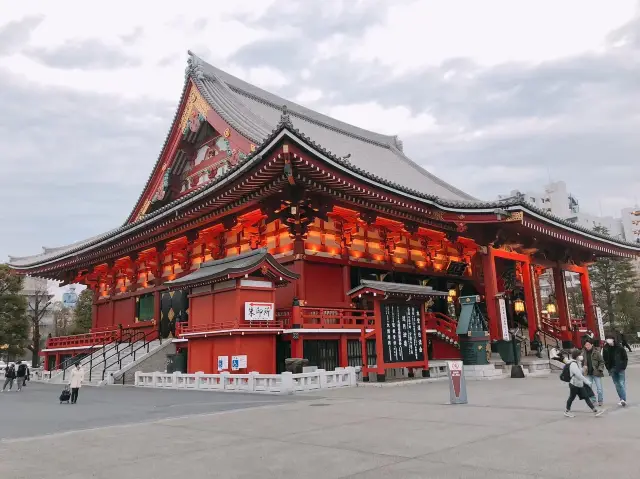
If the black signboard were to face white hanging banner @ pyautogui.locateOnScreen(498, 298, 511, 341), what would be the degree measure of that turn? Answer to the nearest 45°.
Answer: approximately 135° to its left

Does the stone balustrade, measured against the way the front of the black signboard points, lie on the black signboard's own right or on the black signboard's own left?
on the black signboard's own right

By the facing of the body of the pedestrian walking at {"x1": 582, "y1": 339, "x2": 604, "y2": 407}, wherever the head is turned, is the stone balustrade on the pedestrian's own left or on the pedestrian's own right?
on the pedestrian's own right

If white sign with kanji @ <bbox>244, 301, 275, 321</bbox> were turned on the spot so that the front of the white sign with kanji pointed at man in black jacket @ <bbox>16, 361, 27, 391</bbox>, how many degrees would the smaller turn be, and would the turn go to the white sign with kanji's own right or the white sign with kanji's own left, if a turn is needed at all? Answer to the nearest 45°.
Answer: approximately 135° to the white sign with kanji's own right

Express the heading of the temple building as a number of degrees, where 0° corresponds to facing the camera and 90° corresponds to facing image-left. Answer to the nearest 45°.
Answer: approximately 315°

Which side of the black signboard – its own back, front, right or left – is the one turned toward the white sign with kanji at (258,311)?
right

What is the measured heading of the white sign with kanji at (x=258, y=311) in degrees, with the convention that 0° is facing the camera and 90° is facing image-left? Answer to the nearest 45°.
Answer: approximately 0°

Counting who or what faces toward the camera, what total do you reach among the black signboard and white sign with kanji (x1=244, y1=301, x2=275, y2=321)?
2

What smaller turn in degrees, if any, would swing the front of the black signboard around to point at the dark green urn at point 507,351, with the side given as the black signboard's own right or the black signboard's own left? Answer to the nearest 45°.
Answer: approximately 135° to the black signboard's own left

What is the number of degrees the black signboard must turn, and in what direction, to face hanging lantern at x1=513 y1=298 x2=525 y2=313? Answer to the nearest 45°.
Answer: approximately 135° to its left

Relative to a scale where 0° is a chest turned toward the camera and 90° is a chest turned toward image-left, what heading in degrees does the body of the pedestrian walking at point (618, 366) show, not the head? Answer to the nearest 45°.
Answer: approximately 45°

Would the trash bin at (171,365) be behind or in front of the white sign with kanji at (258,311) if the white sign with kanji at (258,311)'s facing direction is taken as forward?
behind

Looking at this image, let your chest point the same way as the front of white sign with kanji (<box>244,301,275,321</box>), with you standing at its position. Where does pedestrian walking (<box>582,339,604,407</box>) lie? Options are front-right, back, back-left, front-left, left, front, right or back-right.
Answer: front-left

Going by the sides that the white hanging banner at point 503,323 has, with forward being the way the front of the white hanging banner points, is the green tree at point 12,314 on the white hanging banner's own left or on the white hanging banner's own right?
on the white hanging banner's own right
